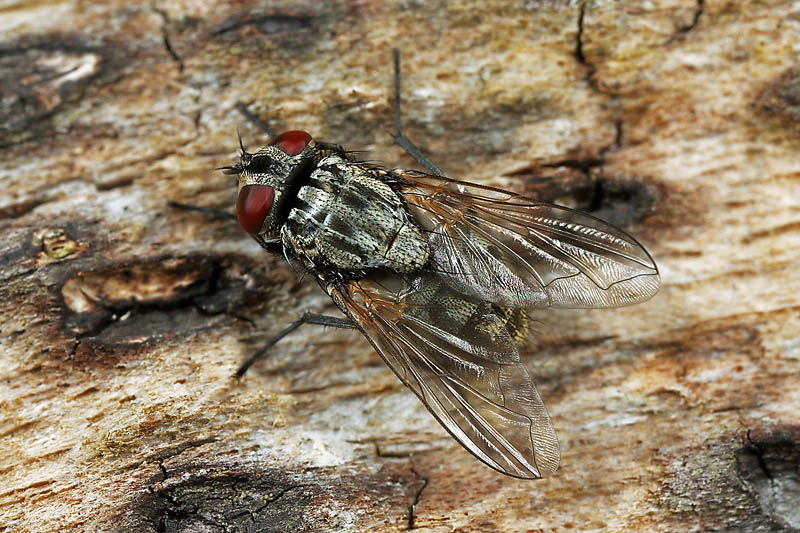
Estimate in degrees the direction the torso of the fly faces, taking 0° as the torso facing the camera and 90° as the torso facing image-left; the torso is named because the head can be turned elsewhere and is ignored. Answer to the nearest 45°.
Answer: approximately 135°
